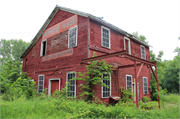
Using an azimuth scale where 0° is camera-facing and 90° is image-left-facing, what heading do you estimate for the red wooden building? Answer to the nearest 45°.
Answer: approximately 45°

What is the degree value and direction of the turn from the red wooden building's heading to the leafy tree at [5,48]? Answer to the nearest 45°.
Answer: approximately 90° to its right
